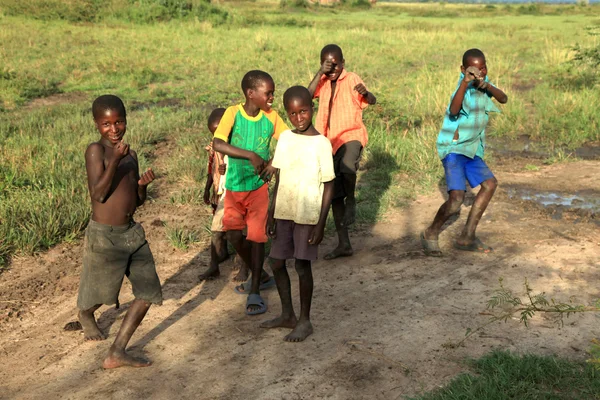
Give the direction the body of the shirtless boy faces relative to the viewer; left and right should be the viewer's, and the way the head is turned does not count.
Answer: facing the viewer and to the right of the viewer

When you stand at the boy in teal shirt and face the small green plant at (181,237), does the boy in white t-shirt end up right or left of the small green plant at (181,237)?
left

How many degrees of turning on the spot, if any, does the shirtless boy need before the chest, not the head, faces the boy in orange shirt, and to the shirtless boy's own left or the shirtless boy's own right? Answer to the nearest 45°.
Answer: approximately 90° to the shirtless boy's own left

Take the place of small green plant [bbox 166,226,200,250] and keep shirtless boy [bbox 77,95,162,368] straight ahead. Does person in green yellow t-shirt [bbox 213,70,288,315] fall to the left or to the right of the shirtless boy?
left

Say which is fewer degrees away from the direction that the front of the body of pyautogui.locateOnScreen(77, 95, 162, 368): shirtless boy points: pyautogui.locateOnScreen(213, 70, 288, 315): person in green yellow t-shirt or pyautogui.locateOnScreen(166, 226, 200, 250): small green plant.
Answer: the person in green yellow t-shirt

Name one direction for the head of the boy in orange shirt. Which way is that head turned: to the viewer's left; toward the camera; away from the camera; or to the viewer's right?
toward the camera

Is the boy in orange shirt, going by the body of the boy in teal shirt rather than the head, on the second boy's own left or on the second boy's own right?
on the second boy's own right

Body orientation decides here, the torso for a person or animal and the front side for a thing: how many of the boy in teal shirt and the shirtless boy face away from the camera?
0

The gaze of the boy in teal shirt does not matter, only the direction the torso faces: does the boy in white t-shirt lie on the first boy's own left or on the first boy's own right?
on the first boy's own right

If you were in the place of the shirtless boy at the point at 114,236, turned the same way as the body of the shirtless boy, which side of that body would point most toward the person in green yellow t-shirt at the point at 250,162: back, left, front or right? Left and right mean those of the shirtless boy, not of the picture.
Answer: left
